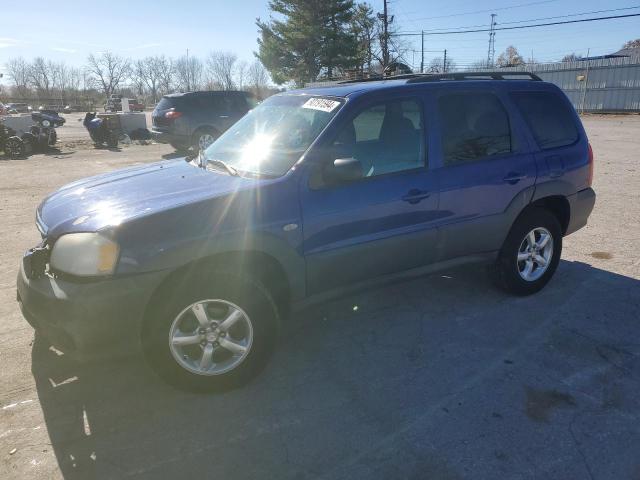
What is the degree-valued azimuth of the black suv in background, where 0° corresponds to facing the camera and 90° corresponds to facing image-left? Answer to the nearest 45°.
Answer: approximately 225°

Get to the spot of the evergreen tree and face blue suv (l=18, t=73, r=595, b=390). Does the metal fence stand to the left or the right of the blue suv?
left

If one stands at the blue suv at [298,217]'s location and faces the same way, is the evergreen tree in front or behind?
behind

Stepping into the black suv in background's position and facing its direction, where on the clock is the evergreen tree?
The evergreen tree is roughly at 11 o'clock from the black suv in background.

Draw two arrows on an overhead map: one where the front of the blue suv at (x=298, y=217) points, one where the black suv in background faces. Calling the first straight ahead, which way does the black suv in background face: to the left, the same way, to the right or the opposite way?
the opposite way

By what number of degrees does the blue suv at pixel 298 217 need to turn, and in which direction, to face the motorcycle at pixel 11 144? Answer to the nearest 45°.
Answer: approximately 90° to its right

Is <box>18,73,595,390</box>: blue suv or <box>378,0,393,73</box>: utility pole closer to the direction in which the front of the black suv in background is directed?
the utility pole

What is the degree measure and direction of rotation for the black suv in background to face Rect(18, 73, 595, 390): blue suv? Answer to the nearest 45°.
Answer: approximately 135° to its right

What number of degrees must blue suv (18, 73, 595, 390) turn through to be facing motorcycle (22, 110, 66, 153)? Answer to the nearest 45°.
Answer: approximately 90° to its right
